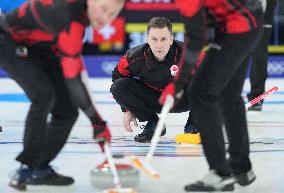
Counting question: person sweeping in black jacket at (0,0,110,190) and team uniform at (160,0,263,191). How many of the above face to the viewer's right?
1

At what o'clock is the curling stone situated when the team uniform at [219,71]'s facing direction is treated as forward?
The curling stone is roughly at 11 o'clock from the team uniform.

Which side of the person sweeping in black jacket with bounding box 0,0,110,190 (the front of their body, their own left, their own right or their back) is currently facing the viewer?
right

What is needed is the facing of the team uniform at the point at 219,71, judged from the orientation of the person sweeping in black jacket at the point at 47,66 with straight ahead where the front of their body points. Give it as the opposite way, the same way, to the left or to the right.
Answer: the opposite way

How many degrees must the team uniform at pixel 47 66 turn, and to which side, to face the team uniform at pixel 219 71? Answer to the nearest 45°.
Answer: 0° — it already faces it

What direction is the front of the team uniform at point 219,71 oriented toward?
to the viewer's left

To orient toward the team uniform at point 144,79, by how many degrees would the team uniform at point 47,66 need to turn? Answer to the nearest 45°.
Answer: approximately 45° to its left
